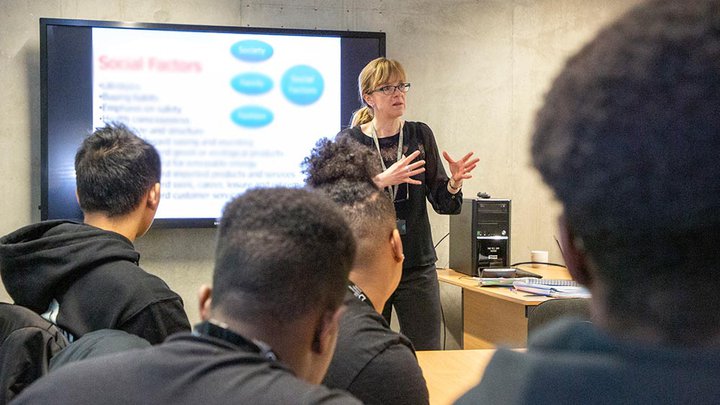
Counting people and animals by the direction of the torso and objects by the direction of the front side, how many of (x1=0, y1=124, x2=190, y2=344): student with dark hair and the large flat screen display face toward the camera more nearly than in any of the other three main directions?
1

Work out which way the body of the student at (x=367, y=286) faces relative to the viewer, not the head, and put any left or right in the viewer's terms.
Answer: facing away from the viewer and to the right of the viewer

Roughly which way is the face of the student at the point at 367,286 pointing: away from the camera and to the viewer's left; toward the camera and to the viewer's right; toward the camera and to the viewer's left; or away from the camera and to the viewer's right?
away from the camera and to the viewer's right

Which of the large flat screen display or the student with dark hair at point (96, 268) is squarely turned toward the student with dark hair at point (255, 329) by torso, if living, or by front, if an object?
the large flat screen display

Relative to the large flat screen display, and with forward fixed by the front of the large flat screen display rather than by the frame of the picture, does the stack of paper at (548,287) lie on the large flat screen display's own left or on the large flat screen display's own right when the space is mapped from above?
on the large flat screen display's own left

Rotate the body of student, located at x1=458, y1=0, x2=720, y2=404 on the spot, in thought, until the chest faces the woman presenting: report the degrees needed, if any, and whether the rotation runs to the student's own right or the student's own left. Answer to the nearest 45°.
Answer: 0° — they already face them

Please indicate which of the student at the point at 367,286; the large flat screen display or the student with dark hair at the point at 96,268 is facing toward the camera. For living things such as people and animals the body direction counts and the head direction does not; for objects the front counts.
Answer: the large flat screen display

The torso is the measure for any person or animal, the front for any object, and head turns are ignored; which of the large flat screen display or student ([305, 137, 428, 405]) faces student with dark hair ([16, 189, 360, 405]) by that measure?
the large flat screen display

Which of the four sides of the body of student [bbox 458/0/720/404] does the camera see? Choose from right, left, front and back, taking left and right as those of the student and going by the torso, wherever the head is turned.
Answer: back

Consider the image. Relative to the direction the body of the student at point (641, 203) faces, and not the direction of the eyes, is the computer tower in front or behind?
in front

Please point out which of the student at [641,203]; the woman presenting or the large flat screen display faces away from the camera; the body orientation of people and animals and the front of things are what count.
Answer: the student

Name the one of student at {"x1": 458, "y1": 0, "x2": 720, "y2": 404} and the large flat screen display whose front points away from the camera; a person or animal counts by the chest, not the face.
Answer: the student

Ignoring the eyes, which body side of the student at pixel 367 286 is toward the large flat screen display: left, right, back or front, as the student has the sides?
left

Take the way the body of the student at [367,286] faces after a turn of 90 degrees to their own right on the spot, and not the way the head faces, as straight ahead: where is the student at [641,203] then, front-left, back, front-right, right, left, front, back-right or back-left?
front-right

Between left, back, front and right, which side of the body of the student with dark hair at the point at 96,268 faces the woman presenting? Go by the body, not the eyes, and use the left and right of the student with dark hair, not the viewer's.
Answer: front

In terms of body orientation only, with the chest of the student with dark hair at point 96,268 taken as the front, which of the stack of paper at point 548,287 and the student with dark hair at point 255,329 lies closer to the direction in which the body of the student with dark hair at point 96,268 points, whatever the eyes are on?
the stack of paper

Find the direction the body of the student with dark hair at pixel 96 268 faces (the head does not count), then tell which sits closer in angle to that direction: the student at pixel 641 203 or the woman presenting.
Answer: the woman presenting

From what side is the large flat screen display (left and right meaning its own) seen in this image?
front

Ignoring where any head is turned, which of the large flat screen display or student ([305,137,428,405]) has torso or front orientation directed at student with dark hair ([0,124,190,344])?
the large flat screen display

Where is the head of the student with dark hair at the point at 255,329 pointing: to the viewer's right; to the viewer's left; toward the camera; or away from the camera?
away from the camera

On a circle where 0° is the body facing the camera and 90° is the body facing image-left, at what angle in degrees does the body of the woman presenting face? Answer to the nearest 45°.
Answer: approximately 315°
